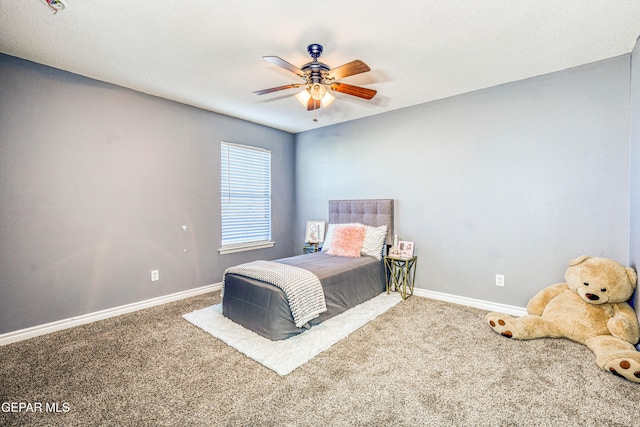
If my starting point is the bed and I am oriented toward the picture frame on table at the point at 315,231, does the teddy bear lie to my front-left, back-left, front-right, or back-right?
back-right

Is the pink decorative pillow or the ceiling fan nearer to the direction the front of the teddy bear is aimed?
the ceiling fan

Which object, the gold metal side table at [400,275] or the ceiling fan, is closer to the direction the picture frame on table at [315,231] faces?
the ceiling fan

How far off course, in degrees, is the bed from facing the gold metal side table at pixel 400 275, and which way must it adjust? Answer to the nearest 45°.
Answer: approximately 180°

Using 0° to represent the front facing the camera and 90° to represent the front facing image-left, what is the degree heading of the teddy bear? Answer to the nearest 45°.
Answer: approximately 45°

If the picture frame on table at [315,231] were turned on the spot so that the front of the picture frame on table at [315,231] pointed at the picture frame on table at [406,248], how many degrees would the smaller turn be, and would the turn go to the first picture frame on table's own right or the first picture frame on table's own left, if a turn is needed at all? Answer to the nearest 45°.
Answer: approximately 45° to the first picture frame on table's own left

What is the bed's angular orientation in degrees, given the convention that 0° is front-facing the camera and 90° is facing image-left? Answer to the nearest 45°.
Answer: approximately 45°

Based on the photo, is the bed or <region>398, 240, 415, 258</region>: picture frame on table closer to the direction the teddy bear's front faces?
the bed

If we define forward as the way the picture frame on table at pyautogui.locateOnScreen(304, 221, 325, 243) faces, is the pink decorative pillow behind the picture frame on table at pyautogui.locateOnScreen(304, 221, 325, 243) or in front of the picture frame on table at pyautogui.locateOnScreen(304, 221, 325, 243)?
in front

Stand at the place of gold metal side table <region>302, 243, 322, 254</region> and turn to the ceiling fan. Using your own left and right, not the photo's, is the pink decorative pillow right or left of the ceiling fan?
left

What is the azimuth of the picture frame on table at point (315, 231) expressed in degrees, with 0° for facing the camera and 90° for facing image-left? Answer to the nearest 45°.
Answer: approximately 0°
